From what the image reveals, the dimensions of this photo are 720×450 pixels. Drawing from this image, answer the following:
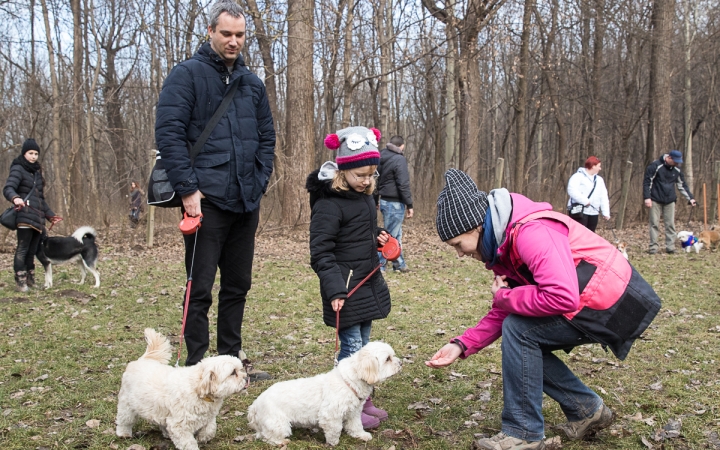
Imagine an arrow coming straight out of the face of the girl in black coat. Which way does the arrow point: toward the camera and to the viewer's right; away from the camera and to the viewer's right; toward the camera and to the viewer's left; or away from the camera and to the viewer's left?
toward the camera and to the viewer's right

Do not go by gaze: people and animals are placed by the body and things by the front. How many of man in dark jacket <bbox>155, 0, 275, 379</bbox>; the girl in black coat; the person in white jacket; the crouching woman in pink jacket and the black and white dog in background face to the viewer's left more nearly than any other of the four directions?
2

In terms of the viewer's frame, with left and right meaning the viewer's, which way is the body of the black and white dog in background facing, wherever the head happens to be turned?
facing to the left of the viewer

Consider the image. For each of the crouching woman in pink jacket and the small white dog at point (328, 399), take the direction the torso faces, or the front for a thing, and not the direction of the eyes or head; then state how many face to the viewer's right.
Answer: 1

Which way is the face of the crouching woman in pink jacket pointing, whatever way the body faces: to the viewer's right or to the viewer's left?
to the viewer's left

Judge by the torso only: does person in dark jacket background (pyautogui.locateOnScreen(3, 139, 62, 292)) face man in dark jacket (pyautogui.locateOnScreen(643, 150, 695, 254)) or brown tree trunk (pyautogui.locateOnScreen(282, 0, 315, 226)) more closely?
the man in dark jacket

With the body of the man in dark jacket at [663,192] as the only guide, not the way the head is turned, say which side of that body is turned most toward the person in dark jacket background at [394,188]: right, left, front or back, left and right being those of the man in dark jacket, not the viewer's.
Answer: right

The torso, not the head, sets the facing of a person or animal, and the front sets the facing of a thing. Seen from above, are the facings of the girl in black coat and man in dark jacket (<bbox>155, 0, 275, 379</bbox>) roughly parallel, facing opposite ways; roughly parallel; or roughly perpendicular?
roughly parallel

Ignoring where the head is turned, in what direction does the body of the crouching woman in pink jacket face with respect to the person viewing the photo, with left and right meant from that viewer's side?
facing to the left of the viewer

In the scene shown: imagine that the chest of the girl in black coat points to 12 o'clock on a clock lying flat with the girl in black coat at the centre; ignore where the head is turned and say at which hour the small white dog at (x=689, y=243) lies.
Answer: The small white dog is roughly at 9 o'clock from the girl in black coat.

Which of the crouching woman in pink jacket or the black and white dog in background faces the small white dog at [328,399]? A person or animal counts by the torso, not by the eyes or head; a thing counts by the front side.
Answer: the crouching woman in pink jacket

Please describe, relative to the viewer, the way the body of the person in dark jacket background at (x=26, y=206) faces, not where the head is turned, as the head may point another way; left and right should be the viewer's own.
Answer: facing the viewer and to the right of the viewer

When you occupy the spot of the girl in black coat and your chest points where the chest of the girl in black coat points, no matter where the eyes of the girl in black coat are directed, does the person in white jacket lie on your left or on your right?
on your left

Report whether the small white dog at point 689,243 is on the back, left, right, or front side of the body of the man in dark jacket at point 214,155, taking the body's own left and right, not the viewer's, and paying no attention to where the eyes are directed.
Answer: left

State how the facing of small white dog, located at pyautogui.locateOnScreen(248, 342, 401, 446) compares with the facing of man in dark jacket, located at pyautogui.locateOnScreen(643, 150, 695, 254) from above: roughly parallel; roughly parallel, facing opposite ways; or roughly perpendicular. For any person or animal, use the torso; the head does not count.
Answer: roughly perpendicular

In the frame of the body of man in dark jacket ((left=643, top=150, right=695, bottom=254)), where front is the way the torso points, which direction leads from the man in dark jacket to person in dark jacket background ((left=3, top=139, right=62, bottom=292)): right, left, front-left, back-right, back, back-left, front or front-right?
right

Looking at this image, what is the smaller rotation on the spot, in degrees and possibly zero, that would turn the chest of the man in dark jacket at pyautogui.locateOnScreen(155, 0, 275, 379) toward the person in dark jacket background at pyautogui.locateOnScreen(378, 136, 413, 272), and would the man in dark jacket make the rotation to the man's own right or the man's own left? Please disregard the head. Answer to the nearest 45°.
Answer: approximately 90° to the man's own left

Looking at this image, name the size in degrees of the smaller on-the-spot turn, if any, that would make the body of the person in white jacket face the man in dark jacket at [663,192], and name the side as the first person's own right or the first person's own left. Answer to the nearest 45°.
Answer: approximately 90° to the first person's own left

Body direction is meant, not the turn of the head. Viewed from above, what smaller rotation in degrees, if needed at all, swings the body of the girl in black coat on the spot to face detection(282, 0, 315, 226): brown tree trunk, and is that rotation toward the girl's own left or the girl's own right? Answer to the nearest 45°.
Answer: approximately 135° to the girl's own left

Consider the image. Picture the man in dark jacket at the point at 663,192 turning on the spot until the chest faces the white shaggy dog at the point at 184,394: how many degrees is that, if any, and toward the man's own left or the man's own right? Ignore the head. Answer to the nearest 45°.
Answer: approximately 45° to the man's own right

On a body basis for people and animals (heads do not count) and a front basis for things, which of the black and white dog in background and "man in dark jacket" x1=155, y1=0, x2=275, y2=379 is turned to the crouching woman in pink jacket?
the man in dark jacket

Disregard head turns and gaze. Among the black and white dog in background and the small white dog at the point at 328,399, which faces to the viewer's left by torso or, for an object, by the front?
the black and white dog in background

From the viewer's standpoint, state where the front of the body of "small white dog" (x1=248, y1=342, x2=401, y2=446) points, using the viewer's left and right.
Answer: facing to the right of the viewer

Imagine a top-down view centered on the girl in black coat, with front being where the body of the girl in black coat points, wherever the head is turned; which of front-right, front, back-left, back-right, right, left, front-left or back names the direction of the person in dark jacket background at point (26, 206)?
back
